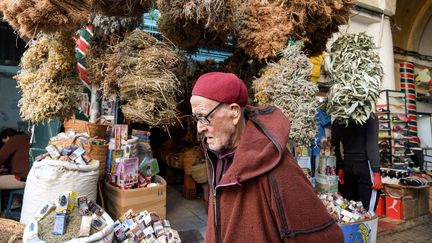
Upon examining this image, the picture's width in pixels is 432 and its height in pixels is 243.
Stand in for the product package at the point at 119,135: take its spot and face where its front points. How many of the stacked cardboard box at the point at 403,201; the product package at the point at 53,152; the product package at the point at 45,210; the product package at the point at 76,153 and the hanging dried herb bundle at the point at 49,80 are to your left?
1

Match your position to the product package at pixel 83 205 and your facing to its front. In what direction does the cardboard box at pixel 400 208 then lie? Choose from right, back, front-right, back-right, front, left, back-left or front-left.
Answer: left

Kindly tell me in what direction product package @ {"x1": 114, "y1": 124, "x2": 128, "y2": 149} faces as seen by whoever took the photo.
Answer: facing the viewer

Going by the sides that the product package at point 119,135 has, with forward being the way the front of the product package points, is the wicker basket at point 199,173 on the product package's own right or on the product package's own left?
on the product package's own left

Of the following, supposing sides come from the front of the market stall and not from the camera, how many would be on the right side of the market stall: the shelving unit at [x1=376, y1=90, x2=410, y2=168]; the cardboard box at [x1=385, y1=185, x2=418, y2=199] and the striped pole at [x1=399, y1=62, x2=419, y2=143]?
0

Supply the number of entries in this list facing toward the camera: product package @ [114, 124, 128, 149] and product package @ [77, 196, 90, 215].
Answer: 2

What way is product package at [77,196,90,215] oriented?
toward the camera

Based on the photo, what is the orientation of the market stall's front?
toward the camera

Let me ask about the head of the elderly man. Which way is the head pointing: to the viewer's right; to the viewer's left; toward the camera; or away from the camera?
to the viewer's left

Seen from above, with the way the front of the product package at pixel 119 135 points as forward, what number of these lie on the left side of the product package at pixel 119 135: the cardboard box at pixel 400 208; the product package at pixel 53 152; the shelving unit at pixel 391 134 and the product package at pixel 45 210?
2

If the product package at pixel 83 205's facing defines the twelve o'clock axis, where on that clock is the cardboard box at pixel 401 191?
The cardboard box is roughly at 9 o'clock from the product package.

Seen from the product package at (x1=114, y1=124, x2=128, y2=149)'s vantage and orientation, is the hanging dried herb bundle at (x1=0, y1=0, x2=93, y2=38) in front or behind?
in front
